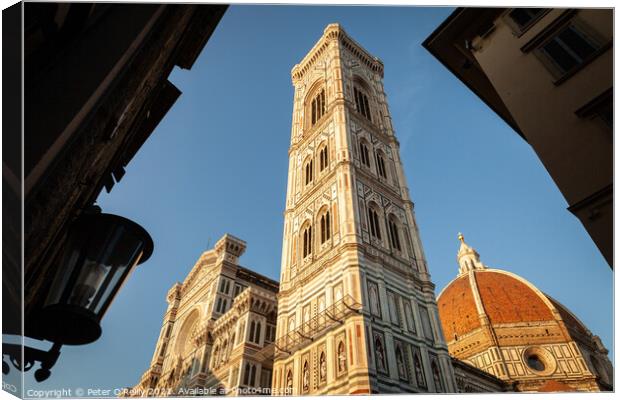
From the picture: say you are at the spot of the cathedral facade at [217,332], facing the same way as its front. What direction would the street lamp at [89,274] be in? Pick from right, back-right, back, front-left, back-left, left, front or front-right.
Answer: front-left

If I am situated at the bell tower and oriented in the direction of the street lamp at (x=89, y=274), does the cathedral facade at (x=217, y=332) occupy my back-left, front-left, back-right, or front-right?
back-right

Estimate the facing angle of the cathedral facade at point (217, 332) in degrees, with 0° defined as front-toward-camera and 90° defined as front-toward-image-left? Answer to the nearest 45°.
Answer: approximately 45°

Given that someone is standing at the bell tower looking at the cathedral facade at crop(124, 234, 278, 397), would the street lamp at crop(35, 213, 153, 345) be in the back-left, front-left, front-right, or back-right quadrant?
back-left
